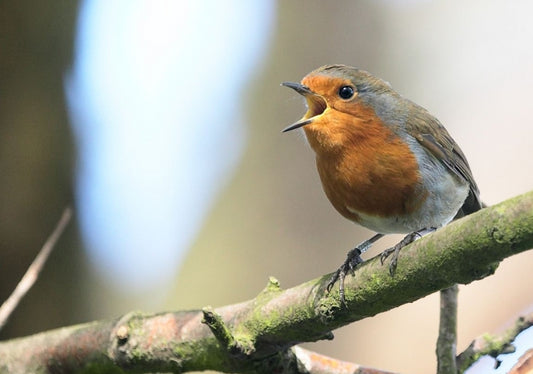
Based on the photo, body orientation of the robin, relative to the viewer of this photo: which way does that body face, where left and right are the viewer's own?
facing the viewer and to the left of the viewer

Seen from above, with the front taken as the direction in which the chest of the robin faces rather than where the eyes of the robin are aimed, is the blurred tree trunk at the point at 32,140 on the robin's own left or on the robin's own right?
on the robin's own right
